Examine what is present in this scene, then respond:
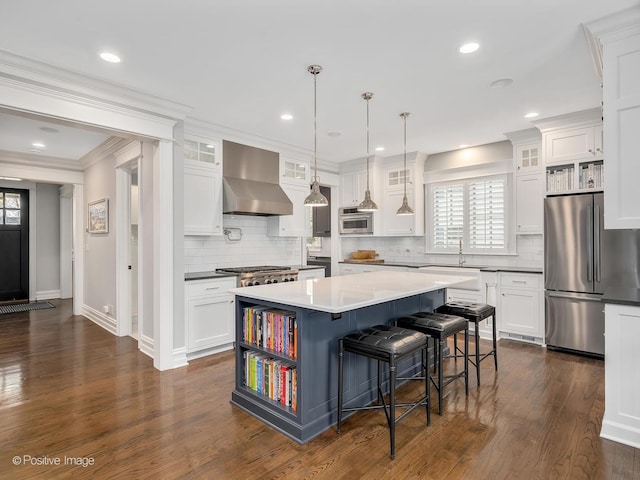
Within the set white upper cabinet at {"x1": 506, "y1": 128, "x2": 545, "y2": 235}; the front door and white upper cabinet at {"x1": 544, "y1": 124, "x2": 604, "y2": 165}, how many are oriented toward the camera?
3

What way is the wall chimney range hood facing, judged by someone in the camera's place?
facing the viewer and to the right of the viewer

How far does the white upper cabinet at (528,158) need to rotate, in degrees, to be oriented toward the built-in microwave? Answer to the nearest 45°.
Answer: approximately 90° to its right

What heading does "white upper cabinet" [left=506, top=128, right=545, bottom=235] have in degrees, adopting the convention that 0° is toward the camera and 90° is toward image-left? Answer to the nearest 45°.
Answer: approximately 0°

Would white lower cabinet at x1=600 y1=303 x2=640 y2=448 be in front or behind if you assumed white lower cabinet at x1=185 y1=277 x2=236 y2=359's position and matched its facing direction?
in front

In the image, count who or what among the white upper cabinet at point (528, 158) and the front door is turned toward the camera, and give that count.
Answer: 2

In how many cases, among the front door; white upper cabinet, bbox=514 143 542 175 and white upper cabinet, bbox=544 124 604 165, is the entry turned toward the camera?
3

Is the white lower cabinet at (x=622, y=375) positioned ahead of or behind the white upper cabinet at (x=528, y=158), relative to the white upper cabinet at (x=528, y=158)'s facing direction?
ahead

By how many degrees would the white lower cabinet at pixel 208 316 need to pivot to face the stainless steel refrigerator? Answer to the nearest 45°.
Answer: approximately 45° to its left
